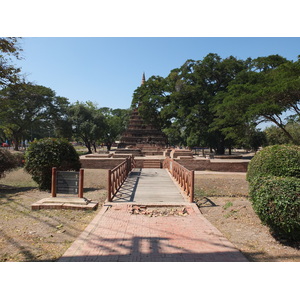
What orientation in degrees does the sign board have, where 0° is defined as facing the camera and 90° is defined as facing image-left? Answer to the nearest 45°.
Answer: approximately 0°

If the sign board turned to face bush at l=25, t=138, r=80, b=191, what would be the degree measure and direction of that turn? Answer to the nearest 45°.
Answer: approximately 180°

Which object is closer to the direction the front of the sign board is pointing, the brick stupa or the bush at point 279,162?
the bush

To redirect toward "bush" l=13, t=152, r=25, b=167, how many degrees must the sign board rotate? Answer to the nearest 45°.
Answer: approximately 180°

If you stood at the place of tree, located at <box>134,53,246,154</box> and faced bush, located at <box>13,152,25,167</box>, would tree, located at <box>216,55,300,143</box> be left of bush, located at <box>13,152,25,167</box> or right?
left

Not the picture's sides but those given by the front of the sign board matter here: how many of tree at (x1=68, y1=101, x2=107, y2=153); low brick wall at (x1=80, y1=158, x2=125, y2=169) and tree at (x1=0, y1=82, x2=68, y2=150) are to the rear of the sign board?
3

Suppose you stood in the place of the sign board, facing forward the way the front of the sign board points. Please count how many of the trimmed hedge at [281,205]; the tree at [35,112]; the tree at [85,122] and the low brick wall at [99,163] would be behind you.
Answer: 3

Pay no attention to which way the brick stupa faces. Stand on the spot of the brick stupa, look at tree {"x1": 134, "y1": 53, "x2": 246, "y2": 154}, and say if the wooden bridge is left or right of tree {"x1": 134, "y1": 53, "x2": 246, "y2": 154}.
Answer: right

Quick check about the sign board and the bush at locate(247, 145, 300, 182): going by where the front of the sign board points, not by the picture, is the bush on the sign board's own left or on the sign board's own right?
on the sign board's own left

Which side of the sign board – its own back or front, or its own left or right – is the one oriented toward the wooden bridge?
left

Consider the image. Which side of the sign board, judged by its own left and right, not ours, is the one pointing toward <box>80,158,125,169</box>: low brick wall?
back
